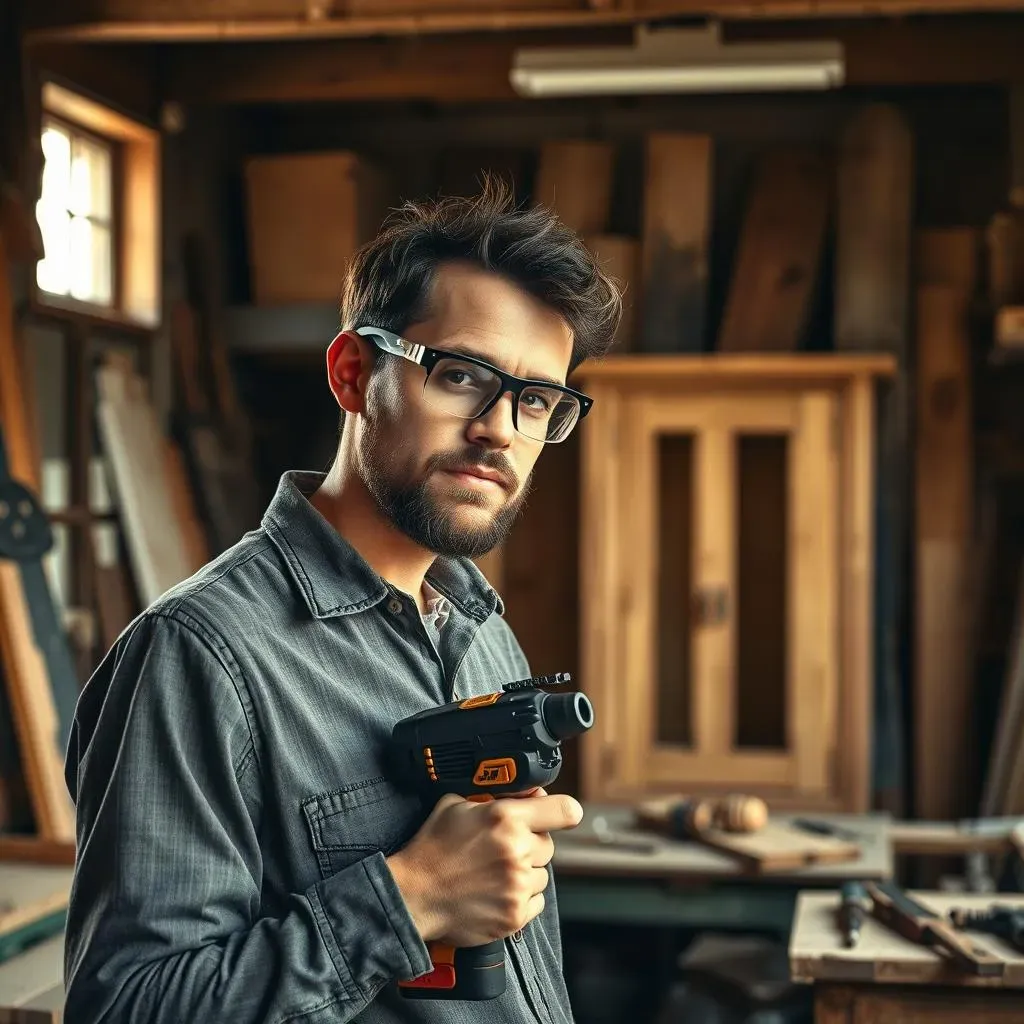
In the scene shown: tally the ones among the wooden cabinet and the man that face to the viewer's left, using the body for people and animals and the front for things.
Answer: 0

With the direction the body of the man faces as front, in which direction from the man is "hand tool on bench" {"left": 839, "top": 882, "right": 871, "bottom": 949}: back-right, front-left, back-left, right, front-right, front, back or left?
left

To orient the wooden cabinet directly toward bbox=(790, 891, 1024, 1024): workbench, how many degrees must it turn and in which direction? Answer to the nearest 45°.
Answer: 0° — it already faces it

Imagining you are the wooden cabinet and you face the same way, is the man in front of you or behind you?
in front

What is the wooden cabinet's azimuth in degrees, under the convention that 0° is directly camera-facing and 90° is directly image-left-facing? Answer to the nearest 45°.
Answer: approximately 0°

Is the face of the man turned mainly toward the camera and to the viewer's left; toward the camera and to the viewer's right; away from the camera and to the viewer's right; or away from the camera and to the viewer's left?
toward the camera and to the viewer's right

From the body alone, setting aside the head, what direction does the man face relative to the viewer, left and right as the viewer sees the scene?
facing the viewer and to the right of the viewer

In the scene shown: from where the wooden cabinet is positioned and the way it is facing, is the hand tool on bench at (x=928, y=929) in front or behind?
in front

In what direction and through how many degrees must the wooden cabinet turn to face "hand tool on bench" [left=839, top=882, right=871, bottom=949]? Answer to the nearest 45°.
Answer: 0° — it already faces it

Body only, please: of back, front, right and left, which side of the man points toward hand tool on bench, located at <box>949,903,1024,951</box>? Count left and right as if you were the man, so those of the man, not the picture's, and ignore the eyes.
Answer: left
